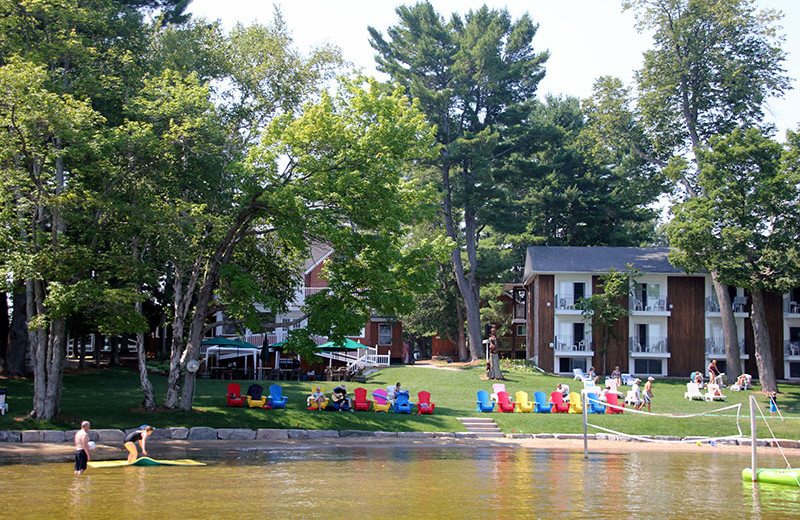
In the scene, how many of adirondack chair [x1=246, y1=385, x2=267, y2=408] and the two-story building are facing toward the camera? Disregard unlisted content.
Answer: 2

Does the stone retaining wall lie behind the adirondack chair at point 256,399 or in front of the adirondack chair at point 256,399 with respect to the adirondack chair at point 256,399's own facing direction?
in front

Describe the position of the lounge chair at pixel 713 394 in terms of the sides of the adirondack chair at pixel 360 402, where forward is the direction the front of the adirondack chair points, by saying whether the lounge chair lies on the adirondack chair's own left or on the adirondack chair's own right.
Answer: on the adirondack chair's own left

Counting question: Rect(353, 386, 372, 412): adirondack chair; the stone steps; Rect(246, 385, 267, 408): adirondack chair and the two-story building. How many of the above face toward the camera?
4

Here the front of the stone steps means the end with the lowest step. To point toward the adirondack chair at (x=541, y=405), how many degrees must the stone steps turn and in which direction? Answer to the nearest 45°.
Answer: approximately 135° to its left

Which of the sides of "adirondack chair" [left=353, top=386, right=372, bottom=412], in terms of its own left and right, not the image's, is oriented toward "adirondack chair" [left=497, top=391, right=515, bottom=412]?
left

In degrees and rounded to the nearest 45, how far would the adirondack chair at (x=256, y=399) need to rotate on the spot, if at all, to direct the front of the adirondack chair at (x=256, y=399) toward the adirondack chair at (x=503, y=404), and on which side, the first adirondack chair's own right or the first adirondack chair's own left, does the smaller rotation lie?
approximately 90° to the first adirondack chair's own left

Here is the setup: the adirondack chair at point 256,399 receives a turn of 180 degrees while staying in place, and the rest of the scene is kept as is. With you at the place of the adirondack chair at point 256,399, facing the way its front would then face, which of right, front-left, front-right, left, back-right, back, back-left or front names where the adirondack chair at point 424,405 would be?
right

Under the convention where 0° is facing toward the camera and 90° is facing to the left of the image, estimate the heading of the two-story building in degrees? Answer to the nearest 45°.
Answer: approximately 0°

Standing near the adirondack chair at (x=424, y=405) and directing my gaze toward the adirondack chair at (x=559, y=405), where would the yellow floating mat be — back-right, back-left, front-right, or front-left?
back-right

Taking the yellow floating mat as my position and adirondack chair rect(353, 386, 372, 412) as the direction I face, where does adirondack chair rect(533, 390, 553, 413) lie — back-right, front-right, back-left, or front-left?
front-right

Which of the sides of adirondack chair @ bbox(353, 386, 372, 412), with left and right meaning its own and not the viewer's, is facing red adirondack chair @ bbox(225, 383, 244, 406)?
right

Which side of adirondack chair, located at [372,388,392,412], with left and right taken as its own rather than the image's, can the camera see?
front

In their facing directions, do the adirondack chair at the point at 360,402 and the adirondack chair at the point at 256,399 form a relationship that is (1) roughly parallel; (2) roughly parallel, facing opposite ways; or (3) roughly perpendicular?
roughly parallel

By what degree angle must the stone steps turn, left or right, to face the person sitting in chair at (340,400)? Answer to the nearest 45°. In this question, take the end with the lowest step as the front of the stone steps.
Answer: approximately 90° to its right

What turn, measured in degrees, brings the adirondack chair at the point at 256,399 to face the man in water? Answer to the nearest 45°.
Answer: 0° — it already faces them

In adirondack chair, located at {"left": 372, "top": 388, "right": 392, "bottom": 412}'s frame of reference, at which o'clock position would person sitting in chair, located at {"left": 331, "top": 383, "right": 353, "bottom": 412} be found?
The person sitting in chair is roughly at 2 o'clock from the adirondack chair.
